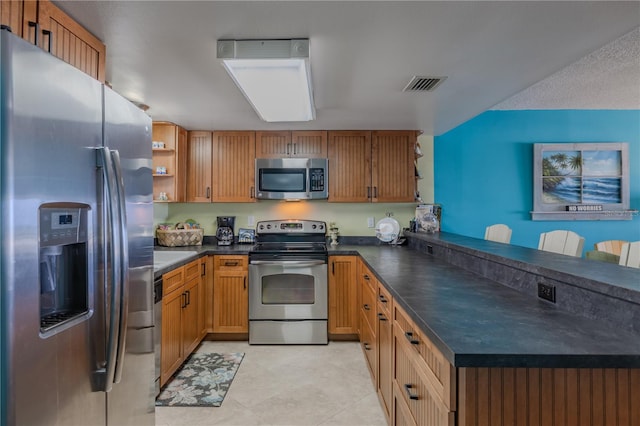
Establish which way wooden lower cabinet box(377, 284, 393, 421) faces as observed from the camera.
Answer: facing to the left of the viewer

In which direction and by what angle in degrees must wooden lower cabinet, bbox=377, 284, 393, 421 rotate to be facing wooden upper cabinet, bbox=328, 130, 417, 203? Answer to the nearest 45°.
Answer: approximately 90° to its right

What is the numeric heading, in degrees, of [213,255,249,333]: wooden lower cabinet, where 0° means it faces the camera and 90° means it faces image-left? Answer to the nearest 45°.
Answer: approximately 0°

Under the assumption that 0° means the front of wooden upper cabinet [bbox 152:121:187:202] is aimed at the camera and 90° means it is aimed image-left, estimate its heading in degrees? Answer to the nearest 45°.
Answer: approximately 315°

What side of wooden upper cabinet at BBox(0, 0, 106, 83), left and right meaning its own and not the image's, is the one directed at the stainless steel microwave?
left

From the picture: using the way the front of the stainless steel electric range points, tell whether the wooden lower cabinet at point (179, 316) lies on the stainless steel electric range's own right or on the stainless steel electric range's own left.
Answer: on the stainless steel electric range's own right

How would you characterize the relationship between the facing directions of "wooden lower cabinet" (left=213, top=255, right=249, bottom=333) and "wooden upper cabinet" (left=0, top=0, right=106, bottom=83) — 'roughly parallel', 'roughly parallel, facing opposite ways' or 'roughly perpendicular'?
roughly perpendicular
